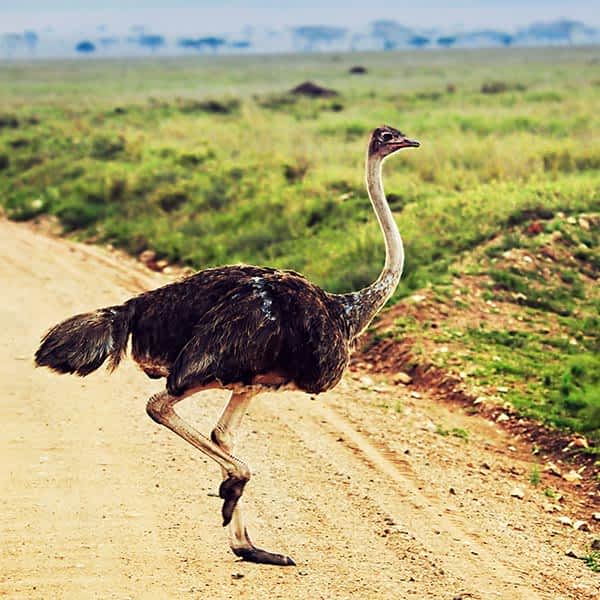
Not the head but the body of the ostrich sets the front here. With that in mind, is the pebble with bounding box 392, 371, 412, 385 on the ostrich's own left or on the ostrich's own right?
on the ostrich's own left

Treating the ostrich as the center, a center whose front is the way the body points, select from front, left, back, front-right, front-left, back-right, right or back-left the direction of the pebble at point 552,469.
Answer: front-left

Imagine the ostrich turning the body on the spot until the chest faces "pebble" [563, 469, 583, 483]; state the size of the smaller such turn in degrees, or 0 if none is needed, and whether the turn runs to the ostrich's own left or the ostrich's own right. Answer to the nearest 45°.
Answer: approximately 45° to the ostrich's own left

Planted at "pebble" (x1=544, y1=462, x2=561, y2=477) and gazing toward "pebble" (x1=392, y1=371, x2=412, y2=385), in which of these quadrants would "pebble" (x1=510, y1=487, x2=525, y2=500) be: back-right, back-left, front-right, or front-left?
back-left

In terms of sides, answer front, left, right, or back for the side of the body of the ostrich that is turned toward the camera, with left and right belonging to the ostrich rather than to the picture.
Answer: right

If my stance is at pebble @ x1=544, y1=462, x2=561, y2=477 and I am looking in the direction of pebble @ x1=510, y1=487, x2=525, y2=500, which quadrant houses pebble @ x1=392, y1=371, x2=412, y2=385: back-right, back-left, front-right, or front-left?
back-right

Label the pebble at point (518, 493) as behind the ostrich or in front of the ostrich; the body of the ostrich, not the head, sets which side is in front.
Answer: in front

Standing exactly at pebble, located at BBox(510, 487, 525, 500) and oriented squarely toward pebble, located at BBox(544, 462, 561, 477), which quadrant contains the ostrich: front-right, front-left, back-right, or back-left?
back-left
